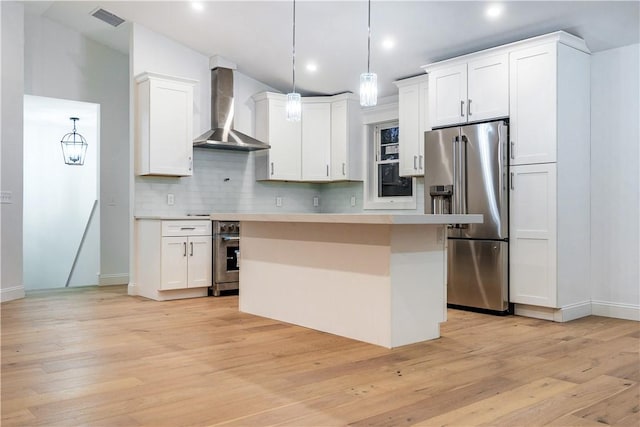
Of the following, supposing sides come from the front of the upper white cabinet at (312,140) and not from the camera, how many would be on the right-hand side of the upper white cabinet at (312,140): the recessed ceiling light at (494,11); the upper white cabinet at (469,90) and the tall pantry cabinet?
0

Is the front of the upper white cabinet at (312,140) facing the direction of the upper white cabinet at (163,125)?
no

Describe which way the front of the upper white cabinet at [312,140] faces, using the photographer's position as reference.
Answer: facing the viewer

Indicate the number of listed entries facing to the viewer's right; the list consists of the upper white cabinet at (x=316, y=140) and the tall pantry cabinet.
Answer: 0

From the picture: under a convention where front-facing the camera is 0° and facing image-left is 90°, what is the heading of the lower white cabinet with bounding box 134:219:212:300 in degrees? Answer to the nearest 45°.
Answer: approximately 315°

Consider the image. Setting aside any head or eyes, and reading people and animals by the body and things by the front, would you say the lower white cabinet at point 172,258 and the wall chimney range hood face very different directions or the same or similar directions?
same or similar directions

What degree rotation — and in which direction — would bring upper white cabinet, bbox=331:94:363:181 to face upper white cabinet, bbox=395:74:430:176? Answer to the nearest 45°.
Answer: approximately 90° to its left

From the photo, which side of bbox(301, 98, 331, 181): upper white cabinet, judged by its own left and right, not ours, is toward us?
front

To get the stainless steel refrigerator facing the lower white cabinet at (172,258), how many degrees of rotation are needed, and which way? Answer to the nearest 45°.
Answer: approximately 45° to its right

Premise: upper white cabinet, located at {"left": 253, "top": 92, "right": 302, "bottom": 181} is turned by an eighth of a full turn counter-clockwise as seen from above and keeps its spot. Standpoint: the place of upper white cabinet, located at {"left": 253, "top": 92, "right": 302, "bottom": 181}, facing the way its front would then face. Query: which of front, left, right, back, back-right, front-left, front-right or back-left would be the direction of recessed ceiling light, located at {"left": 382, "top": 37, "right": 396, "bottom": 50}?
front-right

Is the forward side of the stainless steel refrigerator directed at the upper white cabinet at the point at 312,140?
no

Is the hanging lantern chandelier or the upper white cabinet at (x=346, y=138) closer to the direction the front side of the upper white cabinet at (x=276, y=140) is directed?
the upper white cabinet

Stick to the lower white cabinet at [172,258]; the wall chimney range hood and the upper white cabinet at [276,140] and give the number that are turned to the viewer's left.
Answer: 0

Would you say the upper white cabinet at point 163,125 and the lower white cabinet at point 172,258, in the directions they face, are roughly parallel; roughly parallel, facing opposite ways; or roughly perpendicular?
roughly parallel

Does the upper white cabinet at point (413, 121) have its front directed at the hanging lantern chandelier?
no
